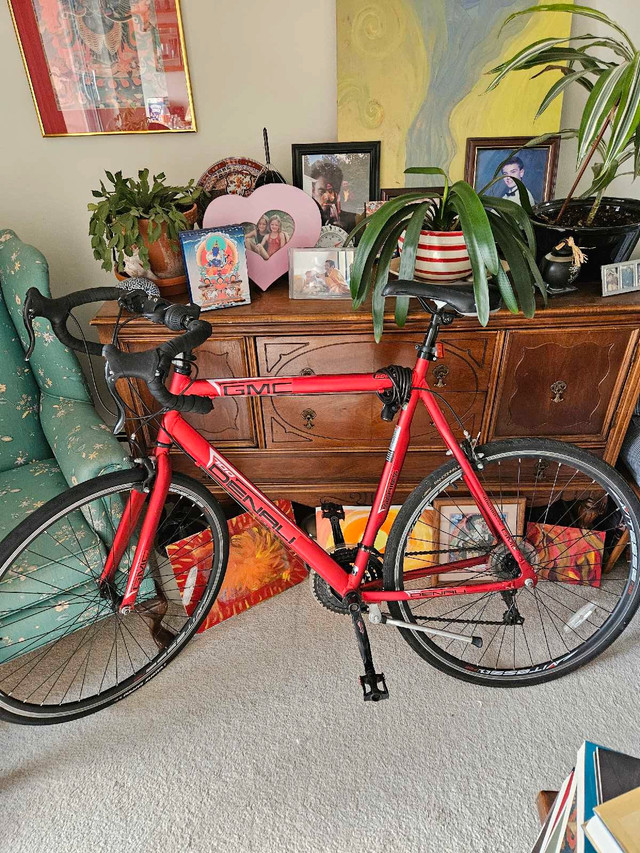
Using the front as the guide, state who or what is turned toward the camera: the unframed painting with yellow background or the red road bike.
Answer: the unframed painting with yellow background

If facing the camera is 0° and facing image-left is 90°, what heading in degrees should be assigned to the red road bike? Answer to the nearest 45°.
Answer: approximately 90°

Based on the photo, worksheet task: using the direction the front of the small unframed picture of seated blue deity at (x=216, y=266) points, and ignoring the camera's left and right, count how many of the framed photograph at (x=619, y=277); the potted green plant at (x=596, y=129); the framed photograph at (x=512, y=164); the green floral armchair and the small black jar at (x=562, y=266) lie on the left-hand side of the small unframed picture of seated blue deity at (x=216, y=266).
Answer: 4

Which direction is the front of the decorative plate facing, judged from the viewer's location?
facing the viewer

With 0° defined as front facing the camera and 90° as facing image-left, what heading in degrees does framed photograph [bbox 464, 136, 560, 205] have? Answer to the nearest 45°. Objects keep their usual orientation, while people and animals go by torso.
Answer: approximately 0°

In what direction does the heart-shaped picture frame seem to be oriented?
toward the camera

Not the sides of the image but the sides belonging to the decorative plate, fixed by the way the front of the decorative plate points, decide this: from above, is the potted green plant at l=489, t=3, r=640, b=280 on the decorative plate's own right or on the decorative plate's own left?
on the decorative plate's own left

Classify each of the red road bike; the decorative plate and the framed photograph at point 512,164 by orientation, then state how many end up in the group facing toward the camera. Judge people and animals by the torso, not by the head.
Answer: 2

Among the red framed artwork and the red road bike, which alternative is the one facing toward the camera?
the red framed artwork

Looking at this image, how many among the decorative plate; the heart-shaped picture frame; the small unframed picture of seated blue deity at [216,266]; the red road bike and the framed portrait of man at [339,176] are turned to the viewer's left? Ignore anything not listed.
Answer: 1

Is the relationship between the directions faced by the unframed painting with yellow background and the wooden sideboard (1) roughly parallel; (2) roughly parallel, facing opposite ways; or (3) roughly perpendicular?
roughly parallel

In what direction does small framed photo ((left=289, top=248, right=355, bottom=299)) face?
toward the camera

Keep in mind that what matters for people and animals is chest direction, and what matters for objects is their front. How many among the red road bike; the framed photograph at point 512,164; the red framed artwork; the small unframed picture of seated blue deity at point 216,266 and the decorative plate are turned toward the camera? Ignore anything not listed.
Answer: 4

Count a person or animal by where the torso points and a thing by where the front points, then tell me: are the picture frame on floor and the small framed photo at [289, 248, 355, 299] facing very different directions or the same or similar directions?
same or similar directions
